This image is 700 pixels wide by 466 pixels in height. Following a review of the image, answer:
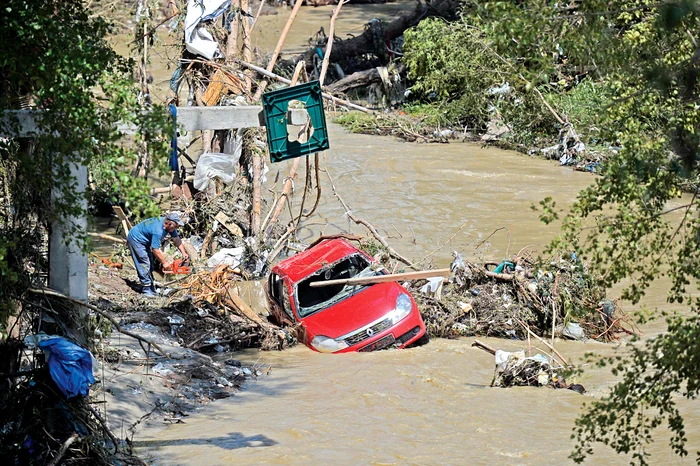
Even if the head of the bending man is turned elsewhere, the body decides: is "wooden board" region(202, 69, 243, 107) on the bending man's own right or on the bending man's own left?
on the bending man's own left

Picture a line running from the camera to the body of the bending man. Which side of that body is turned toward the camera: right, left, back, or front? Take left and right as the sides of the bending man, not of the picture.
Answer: right

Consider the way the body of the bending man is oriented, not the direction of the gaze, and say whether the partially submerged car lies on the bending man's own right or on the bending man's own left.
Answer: on the bending man's own right

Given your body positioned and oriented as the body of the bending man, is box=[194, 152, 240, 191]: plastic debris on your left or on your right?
on your left

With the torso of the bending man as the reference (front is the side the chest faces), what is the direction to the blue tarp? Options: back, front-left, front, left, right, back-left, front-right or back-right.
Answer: right

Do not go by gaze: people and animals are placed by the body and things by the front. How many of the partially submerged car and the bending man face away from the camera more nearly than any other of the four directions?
0

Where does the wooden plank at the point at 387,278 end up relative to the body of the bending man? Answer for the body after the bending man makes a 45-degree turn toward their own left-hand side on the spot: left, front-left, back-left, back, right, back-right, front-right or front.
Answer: right

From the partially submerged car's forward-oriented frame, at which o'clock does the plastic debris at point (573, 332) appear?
The plastic debris is roughly at 10 o'clock from the partially submerged car.

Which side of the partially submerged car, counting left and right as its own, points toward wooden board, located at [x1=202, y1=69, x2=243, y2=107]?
back
